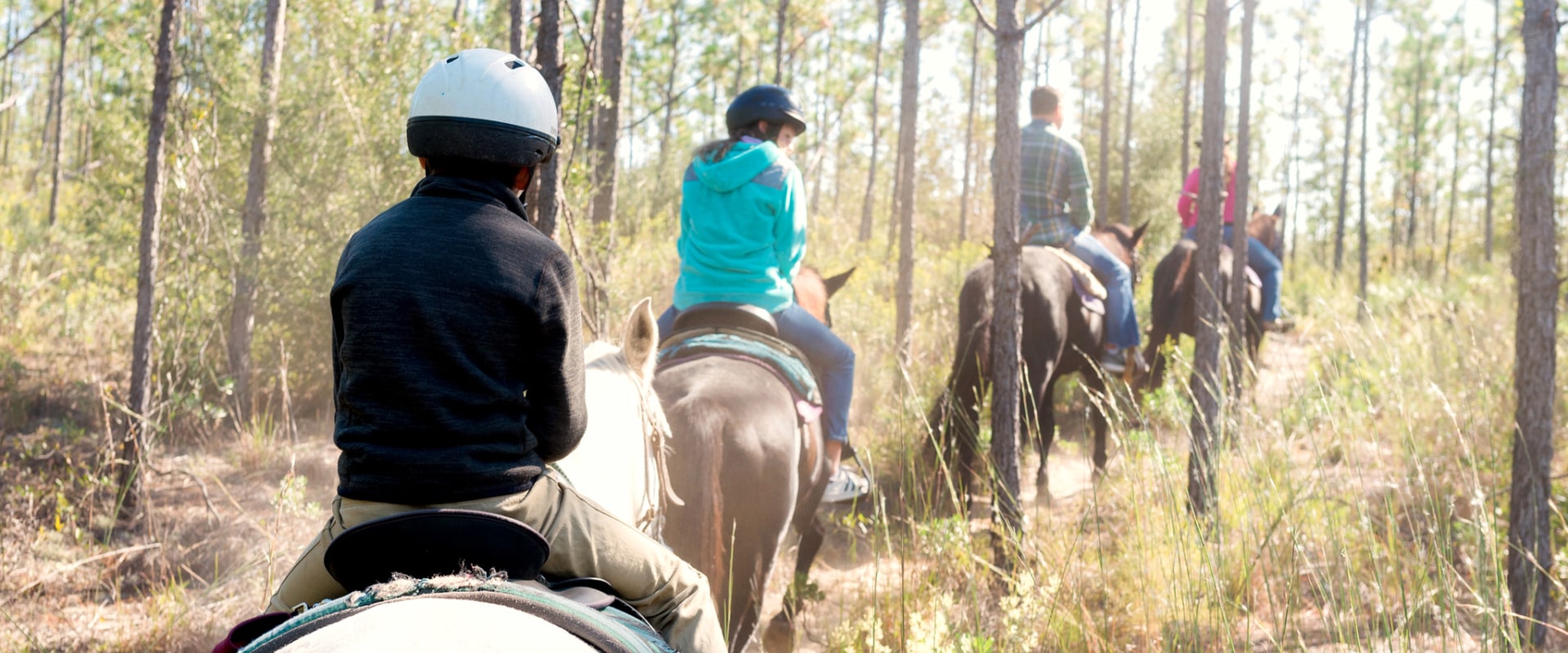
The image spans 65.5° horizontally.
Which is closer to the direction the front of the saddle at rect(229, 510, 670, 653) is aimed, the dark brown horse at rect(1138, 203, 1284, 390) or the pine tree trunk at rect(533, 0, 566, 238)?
the pine tree trunk

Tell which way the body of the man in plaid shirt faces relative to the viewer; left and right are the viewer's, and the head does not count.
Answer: facing away from the viewer and to the right of the viewer

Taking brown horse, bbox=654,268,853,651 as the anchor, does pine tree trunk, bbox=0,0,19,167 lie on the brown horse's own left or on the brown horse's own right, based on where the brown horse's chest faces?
on the brown horse's own left

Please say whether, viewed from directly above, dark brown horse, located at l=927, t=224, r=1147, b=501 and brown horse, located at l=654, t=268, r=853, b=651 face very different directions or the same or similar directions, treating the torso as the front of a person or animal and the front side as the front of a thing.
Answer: same or similar directions

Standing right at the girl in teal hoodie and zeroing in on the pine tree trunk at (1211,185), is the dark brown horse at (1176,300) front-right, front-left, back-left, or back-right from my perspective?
front-left

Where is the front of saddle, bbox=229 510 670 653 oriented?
away from the camera

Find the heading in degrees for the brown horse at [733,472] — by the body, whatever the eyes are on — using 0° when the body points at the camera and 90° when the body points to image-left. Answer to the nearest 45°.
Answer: approximately 225°

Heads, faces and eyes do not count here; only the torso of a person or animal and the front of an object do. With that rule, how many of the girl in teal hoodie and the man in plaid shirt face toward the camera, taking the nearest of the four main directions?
0

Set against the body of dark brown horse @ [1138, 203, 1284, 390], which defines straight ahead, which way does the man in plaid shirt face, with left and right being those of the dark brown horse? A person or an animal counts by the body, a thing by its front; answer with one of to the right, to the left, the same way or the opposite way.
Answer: the same way

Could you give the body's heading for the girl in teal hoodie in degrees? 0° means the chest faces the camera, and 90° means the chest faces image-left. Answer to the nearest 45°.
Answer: approximately 225°

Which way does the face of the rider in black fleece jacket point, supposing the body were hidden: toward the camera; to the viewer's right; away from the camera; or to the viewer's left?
away from the camera

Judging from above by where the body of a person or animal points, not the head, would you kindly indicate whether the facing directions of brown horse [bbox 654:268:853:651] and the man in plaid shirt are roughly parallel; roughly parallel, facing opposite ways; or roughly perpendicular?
roughly parallel

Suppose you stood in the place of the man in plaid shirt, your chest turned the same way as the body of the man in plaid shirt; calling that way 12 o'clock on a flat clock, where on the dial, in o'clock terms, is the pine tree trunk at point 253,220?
The pine tree trunk is roughly at 7 o'clock from the man in plaid shirt.

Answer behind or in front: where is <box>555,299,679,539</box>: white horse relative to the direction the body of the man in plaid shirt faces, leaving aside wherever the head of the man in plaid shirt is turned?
behind

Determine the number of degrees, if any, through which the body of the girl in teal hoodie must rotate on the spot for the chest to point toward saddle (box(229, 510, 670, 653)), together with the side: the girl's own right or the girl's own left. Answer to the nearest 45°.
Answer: approximately 135° to the girl's own right

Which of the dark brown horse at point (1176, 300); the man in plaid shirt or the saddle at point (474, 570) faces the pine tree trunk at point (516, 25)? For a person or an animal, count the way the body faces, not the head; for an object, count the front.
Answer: the saddle

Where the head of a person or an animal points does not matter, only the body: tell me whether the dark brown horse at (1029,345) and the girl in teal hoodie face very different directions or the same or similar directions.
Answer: same or similar directions
